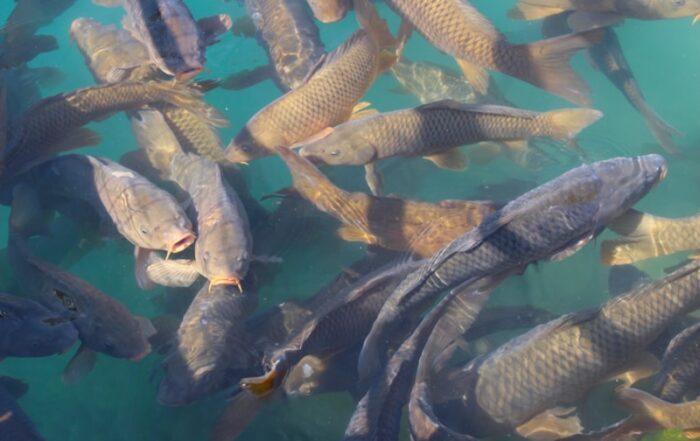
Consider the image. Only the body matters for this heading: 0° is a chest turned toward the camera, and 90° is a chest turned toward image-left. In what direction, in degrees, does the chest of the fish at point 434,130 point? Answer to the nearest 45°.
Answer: approximately 90°

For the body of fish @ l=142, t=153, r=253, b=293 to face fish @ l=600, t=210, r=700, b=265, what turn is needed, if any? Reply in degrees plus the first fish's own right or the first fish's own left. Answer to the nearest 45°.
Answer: approximately 90° to the first fish's own left

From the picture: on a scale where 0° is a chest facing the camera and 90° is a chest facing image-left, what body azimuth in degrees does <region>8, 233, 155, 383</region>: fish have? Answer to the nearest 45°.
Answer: approximately 315°

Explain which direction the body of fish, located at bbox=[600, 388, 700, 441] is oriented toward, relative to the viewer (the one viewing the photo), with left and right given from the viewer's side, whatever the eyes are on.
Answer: facing to the right of the viewer

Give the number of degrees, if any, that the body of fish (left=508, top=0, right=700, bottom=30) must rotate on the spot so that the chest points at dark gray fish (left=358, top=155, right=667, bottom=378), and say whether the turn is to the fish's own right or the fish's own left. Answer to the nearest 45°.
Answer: approximately 90° to the fish's own right

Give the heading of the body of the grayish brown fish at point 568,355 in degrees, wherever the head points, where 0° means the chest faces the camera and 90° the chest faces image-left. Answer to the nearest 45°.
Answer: approximately 45°

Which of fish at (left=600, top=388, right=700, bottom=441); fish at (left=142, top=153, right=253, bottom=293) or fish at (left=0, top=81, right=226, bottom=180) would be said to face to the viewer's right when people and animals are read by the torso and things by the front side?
fish at (left=600, top=388, right=700, bottom=441)

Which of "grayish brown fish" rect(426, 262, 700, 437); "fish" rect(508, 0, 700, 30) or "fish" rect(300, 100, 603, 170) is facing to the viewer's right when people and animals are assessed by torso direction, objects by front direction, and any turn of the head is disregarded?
"fish" rect(508, 0, 700, 30)
